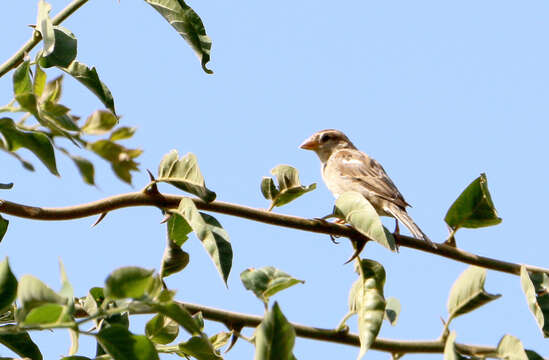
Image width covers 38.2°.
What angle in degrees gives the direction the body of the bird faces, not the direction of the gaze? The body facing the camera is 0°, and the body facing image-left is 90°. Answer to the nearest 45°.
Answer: approximately 90°

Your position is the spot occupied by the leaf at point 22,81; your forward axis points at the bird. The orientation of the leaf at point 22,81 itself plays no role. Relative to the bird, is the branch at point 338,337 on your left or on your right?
right

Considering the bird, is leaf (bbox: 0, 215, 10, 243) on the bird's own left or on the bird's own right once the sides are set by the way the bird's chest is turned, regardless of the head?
on the bird's own left

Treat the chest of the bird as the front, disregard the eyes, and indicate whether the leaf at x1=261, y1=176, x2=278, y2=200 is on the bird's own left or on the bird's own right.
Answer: on the bird's own left
